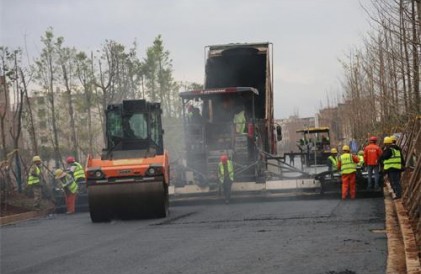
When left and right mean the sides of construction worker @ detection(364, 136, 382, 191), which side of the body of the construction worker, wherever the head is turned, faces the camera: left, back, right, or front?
back

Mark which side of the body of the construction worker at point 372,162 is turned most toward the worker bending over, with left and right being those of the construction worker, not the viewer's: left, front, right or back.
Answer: left

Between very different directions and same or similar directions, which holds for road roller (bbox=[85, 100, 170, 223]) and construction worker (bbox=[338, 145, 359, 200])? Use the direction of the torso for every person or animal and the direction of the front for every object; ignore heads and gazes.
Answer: very different directions

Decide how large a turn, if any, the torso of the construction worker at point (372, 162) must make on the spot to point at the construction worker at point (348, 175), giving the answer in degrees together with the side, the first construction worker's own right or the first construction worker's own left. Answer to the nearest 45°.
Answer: approximately 135° to the first construction worker's own left

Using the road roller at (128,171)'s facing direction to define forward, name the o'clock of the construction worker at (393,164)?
The construction worker is roughly at 9 o'clock from the road roller.
